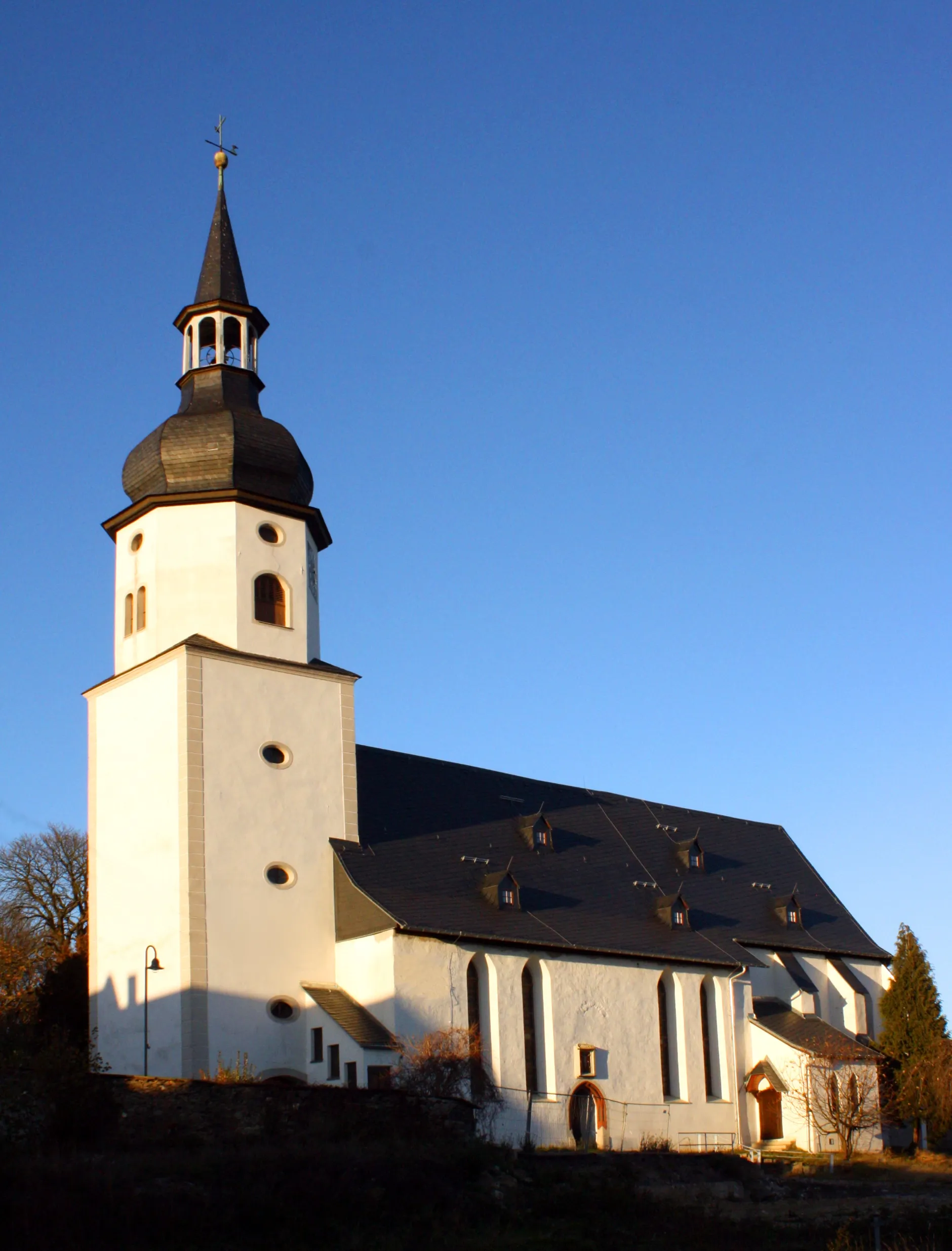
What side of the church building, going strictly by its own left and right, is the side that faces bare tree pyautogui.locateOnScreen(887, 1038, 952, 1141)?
back

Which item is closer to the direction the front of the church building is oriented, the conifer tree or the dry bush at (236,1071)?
the dry bush

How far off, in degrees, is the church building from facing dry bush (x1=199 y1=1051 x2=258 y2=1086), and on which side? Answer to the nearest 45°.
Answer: approximately 45° to its left

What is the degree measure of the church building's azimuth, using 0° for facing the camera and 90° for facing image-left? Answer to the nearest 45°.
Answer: approximately 45°

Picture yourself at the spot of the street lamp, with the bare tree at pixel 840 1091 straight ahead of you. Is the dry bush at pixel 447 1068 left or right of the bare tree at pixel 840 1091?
right

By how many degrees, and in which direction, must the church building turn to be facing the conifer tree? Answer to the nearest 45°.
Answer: approximately 180°

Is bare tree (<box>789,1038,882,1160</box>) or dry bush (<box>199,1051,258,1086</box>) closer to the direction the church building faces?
the dry bush
